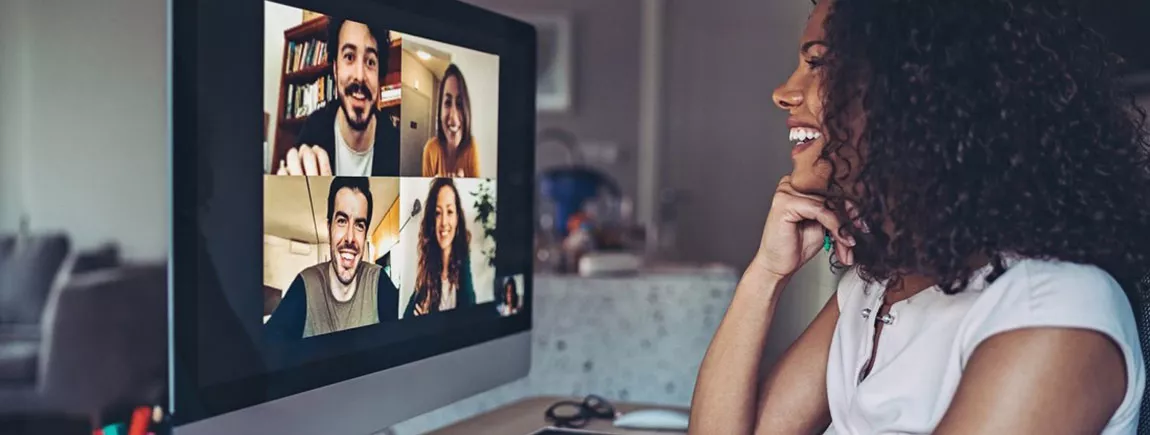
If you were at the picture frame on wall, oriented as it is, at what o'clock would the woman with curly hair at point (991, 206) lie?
The woman with curly hair is roughly at 12 o'clock from the picture frame on wall.

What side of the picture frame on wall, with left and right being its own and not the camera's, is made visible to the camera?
front

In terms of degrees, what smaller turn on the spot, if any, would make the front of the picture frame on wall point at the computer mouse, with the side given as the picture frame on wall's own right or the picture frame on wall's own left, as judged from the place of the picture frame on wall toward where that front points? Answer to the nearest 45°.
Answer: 0° — it already faces it

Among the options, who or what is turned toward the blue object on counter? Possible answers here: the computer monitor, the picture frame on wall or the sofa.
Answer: the picture frame on wall

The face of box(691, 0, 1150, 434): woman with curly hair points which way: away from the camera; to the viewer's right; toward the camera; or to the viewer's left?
to the viewer's left

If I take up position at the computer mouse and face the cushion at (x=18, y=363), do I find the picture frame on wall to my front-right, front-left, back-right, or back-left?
front-right

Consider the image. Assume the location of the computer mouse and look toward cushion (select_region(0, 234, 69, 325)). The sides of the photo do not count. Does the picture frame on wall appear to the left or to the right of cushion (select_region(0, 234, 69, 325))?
right

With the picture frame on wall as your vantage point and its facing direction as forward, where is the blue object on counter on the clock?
The blue object on counter is roughly at 12 o'clock from the picture frame on wall.

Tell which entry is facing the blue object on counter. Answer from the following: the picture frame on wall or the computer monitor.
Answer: the picture frame on wall

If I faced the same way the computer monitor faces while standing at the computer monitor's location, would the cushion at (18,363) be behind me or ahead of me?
behind

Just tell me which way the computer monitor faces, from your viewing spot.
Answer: facing the viewer and to the right of the viewer

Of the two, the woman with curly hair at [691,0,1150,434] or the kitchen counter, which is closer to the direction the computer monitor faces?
the woman with curly hair
